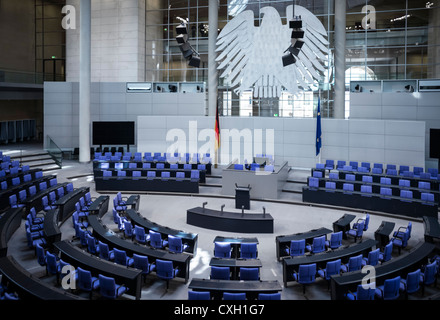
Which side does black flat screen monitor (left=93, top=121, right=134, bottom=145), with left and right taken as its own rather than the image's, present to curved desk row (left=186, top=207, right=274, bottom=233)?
front

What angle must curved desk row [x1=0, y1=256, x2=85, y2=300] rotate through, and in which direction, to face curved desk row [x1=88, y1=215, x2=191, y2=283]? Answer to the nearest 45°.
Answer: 0° — it already faces it

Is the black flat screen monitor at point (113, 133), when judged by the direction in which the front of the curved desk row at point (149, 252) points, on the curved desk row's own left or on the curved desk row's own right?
on the curved desk row's own left

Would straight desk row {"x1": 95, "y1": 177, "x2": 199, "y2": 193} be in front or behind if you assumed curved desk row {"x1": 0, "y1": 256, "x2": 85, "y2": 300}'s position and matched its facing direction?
in front

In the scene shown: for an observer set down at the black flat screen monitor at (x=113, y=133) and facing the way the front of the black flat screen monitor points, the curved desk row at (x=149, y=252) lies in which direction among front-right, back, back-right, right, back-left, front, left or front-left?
front

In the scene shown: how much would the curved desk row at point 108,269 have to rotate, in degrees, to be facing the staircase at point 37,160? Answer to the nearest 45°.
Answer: approximately 45° to its left

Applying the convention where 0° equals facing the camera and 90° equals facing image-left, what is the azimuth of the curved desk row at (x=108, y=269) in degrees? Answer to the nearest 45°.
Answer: approximately 225°

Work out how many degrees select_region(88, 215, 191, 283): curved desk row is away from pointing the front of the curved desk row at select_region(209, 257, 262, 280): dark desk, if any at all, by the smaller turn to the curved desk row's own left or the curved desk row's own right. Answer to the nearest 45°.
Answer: approximately 90° to the curved desk row's own right

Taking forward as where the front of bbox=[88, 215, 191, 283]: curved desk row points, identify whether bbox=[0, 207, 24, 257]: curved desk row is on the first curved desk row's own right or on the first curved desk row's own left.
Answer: on the first curved desk row's own left

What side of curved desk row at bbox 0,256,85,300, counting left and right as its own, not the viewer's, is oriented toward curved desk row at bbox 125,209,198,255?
front

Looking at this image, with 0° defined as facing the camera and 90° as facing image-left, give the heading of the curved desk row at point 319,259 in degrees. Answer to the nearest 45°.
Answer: approximately 135°

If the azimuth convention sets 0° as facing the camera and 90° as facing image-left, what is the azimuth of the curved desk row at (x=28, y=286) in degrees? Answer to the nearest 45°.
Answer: approximately 225°

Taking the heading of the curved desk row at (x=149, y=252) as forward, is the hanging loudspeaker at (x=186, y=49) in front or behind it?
in front

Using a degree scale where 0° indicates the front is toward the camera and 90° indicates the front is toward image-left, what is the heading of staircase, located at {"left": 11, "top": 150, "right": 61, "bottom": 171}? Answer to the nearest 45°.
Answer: approximately 315°

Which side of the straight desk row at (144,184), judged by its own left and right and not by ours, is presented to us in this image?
front

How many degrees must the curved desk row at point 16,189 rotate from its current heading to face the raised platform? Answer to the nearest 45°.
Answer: approximately 45° to its left
